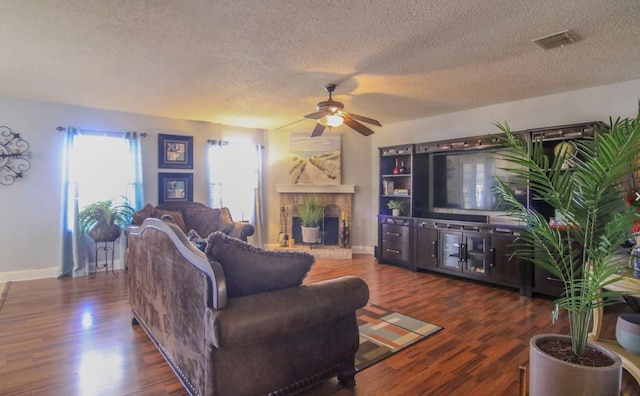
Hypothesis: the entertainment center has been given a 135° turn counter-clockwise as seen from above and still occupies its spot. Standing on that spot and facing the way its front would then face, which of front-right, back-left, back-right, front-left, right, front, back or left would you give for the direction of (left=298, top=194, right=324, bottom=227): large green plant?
back

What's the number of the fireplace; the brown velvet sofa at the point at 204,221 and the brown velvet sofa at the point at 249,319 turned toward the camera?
2

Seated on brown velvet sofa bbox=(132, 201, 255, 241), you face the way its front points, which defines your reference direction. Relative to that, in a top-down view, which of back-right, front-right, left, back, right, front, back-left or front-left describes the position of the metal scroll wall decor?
right

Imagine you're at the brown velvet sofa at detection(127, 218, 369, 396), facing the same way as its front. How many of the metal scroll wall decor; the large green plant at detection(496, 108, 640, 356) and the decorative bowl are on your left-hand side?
1

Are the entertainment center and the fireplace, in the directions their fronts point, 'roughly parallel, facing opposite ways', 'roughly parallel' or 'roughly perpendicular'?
roughly perpendicular

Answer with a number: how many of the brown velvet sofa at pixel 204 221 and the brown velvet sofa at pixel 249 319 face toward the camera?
1

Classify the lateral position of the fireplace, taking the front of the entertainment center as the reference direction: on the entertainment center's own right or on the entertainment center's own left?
on the entertainment center's own right

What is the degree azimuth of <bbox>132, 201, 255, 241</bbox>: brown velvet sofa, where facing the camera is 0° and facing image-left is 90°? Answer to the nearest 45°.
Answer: approximately 0°

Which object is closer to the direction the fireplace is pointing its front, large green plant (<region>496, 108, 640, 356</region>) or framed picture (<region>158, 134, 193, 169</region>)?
the large green plant

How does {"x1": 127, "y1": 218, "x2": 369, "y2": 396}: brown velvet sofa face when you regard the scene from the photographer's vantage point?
facing away from the viewer and to the right of the viewer
